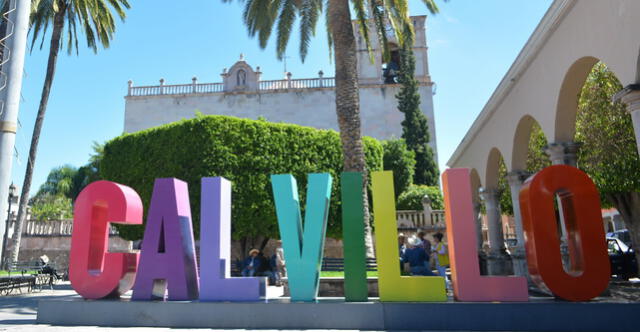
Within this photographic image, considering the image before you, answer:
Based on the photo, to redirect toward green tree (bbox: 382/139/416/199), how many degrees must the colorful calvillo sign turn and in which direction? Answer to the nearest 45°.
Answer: approximately 180°

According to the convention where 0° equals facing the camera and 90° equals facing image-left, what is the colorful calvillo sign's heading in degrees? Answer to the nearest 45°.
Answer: approximately 0°

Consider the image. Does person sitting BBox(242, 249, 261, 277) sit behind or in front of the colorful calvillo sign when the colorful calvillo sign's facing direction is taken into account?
behind

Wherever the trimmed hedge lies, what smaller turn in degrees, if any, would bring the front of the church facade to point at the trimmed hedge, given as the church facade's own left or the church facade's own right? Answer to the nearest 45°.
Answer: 0° — it already faces it

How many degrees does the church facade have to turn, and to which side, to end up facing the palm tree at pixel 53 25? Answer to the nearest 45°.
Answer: approximately 45° to its right

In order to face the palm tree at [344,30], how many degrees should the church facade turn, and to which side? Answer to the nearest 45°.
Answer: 0° — it already faces it

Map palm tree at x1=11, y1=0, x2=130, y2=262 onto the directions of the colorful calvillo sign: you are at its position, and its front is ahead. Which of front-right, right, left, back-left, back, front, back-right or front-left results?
back-right
